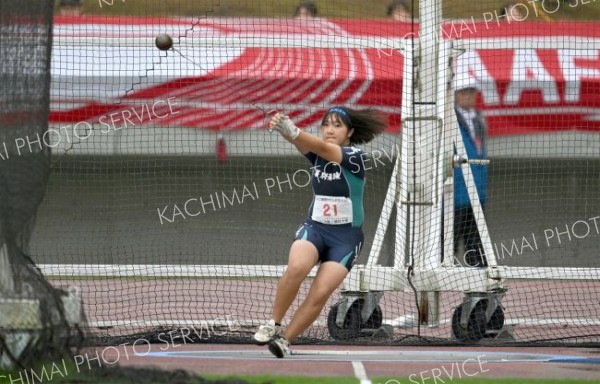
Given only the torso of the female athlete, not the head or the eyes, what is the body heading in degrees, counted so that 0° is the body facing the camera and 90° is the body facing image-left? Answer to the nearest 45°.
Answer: approximately 45°

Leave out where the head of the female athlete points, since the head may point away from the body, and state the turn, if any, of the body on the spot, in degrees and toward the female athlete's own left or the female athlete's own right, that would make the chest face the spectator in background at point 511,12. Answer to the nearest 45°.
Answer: approximately 180°

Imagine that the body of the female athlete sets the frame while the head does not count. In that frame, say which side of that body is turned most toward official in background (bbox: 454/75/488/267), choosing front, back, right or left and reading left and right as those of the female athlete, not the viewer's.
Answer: back

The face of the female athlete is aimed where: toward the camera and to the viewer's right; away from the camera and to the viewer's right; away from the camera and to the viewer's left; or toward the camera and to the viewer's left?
toward the camera and to the viewer's left

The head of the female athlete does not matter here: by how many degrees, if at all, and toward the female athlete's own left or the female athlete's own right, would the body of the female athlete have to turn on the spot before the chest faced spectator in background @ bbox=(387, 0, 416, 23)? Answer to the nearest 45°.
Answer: approximately 135° to the female athlete's own right

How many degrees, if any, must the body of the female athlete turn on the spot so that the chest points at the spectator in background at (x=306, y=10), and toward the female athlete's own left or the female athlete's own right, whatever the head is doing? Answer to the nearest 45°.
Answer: approximately 135° to the female athlete's own right
